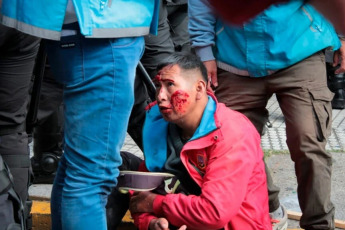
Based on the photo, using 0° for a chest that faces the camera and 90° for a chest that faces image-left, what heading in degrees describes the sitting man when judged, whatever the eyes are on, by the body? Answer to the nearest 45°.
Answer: approximately 45°

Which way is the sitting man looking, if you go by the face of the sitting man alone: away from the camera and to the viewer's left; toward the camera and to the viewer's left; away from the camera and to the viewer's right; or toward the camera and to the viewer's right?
toward the camera and to the viewer's left
